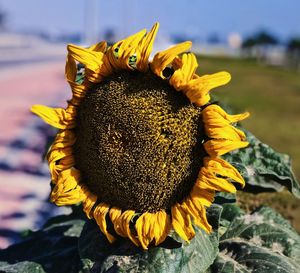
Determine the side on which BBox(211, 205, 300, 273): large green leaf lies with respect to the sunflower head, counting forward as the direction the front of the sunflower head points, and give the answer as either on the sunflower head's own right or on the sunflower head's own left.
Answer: on the sunflower head's own left

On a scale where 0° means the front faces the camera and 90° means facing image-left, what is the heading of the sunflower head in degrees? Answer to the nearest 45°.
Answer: approximately 0°

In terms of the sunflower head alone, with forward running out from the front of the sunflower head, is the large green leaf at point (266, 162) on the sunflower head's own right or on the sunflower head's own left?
on the sunflower head's own left
